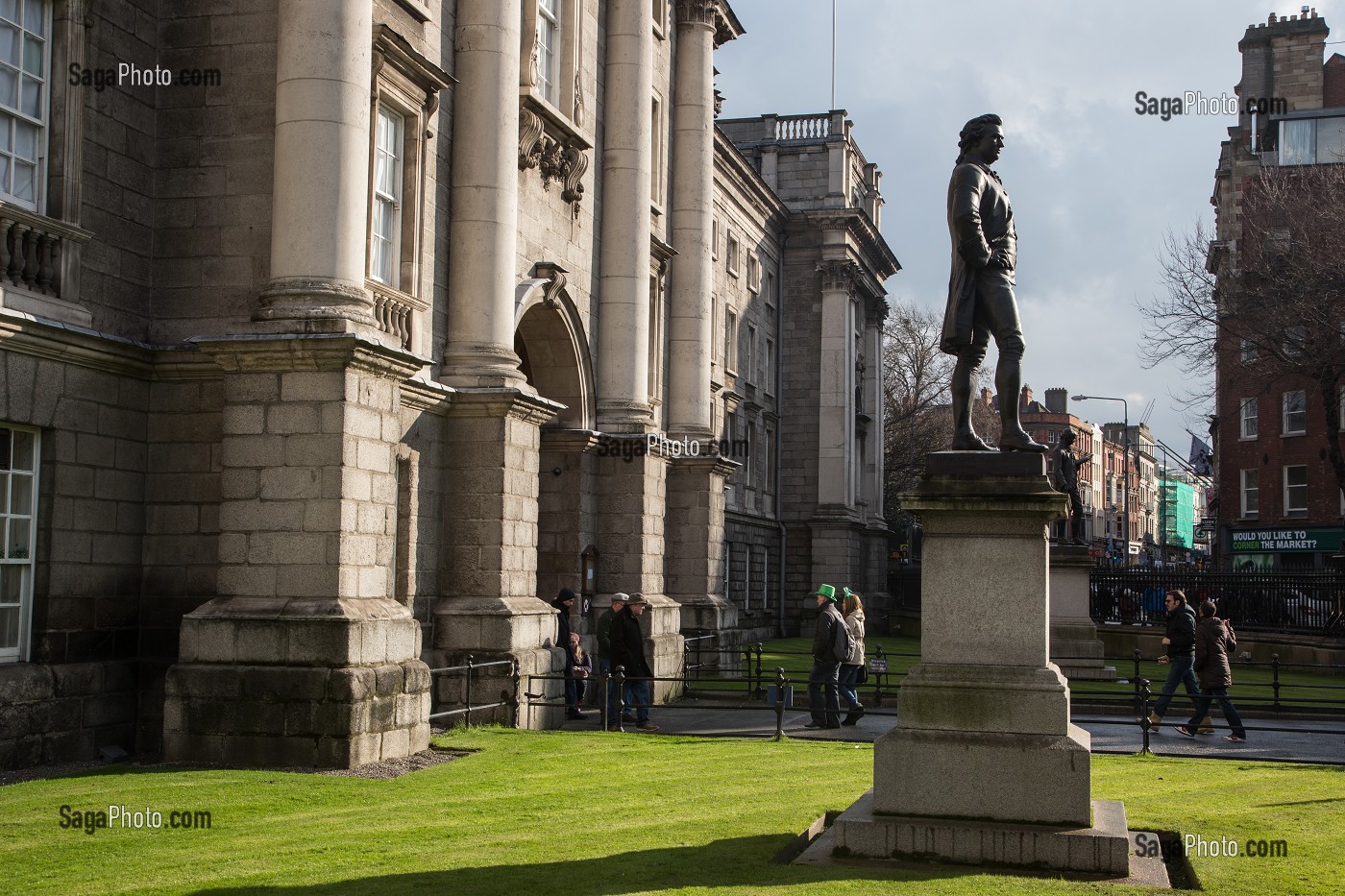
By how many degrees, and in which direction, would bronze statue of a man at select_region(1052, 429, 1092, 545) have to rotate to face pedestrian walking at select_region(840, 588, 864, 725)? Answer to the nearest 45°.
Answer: approximately 90° to its right

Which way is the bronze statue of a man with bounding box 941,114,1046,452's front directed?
to the viewer's right

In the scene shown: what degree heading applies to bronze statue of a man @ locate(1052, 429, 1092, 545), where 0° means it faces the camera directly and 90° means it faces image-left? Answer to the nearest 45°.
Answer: approximately 270°

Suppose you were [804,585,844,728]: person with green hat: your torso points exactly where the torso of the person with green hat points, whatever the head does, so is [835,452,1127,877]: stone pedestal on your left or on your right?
on your left

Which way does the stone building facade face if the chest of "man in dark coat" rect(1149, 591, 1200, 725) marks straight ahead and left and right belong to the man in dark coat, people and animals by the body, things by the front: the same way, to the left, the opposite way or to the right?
the opposite way
